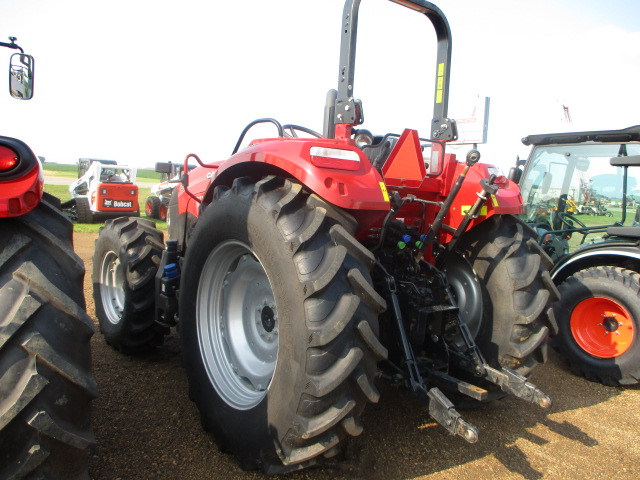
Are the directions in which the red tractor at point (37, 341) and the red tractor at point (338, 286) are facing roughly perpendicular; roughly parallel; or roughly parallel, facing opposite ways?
roughly parallel

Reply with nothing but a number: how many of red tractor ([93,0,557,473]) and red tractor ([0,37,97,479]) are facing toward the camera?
0

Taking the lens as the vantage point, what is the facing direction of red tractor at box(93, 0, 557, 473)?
facing away from the viewer and to the left of the viewer

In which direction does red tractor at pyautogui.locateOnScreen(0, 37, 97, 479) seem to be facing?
away from the camera

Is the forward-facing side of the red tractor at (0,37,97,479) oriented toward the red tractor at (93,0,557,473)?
no

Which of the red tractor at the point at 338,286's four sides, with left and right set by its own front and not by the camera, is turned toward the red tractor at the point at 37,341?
left
